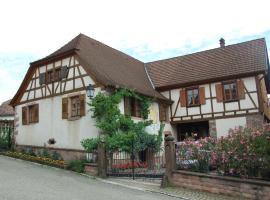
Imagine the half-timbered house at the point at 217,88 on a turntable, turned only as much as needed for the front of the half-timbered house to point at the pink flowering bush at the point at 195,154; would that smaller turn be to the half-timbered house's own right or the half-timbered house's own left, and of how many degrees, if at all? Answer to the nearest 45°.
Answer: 0° — it already faces it

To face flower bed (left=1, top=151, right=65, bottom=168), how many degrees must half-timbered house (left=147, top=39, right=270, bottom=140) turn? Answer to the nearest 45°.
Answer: approximately 45° to its right

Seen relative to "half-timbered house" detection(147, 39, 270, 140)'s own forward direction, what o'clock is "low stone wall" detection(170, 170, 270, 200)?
The low stone wall is roughly at 12 o'clock from the half-timbered house.

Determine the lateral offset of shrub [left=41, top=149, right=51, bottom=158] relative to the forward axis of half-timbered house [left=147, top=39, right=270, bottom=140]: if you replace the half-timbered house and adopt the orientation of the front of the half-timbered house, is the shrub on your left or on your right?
on your right

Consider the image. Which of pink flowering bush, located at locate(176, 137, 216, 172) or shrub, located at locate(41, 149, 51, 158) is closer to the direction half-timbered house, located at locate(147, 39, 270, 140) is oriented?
the pink flowering bush

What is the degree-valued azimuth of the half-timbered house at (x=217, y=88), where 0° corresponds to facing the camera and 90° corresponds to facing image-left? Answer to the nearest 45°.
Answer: approximately 0°

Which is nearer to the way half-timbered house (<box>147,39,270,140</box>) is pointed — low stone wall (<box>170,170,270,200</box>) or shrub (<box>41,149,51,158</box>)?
the low stone wall

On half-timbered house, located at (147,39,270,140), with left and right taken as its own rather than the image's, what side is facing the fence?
right

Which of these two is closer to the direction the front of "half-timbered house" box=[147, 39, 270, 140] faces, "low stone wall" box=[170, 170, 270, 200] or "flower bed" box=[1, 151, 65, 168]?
the low stone wall

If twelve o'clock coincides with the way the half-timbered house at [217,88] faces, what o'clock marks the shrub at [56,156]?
The shrub is roughly at 2 o'clock from the half-timbered house.

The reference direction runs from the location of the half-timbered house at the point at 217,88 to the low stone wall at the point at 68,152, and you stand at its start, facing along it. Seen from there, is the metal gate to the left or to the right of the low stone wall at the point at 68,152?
left
